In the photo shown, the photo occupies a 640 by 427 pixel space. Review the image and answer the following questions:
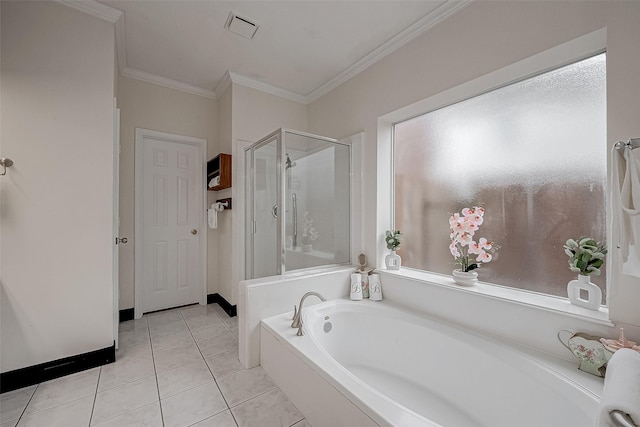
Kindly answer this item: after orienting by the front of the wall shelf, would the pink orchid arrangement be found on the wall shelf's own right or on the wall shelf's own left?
on the wall shelf's own left

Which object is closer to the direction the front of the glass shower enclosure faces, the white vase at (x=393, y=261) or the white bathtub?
the white bathtub

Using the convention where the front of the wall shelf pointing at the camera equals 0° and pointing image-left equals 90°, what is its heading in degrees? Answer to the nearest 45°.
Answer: approximately 45°

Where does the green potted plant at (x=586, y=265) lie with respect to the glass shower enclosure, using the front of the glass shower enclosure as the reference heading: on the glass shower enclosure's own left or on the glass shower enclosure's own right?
on the glass shower enclosure's own left

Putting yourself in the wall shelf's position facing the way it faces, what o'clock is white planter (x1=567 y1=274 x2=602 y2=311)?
The white planter is roughly at 9 o'clock from the wall shelf.

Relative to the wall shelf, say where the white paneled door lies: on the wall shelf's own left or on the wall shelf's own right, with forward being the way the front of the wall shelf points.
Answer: on the wall shelf's own right

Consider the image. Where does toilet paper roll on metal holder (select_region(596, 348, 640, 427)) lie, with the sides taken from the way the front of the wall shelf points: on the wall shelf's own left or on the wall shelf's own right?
on the wall shelf's own left

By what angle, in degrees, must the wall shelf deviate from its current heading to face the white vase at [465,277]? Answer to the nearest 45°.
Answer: approximately 90° to its left

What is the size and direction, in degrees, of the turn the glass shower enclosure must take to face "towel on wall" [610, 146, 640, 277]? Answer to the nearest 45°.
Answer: approximately 90° to its left

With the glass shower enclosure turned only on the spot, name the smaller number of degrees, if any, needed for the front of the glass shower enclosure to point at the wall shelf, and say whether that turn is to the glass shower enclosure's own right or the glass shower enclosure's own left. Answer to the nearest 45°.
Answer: approximately 90° to the glass shower enclosure's own right

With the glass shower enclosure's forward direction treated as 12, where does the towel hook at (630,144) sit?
The towel hook is roughly at 9 o'clock from the glass shower enclosure.

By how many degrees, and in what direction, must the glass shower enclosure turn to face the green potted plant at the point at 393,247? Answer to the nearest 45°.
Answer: approximately 135° to its left

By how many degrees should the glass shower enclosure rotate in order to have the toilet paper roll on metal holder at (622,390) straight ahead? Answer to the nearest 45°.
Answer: approximately 90° to its left
